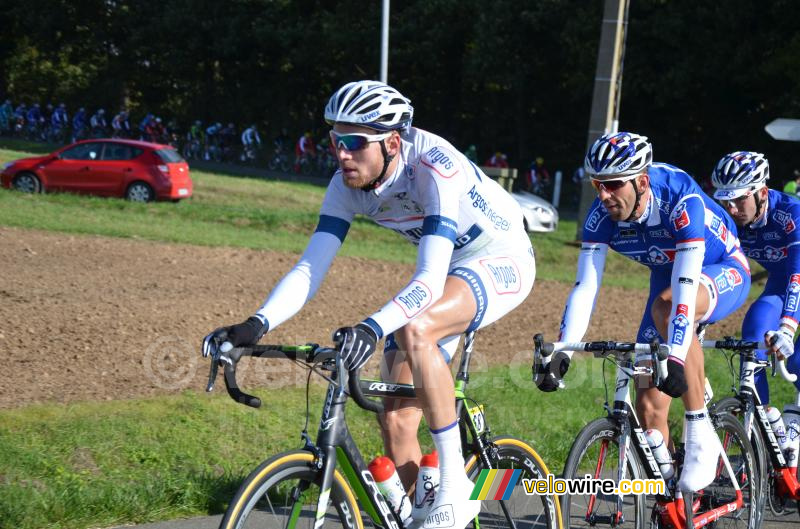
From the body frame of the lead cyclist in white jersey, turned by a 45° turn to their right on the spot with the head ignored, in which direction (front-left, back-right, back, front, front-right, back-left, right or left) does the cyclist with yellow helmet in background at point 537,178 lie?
right

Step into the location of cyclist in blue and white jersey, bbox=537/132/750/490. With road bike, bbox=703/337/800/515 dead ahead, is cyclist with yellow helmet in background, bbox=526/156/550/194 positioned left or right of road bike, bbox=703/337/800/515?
left

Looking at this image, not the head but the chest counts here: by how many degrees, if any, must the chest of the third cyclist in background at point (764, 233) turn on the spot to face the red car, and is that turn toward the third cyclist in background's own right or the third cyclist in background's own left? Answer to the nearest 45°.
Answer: approximately 90° to the third cyclist in background's own right

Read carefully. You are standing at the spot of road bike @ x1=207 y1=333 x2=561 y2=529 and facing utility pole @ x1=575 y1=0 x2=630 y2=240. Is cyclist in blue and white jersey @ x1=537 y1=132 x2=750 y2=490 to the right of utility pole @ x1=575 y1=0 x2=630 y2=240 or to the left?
right

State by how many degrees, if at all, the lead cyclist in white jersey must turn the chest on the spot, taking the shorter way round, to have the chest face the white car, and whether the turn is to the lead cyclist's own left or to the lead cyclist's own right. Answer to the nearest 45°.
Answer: approximately 135° to the lead cyclist's own right

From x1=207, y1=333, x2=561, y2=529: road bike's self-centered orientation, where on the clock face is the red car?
The red car is roughly at 4 o'clock from the road bike.

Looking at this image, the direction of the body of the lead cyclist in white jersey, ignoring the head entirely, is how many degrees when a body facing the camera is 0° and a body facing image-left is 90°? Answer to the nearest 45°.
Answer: approximately 45°

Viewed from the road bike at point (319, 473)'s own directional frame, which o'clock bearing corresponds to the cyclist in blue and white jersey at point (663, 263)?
The cyclist in blue and white jersey is roughly at 6 o'clock from the road bike.

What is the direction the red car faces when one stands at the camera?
facing away from the viewer and to the left of the viewer

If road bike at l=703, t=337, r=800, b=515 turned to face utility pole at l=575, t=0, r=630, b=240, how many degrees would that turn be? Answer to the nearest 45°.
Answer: approximately 135° to its right

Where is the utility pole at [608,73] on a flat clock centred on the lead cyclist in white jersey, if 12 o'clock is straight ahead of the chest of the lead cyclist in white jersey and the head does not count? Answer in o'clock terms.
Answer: The utility pole is roughly at 5 o'clock from the lead cyclist in white jersey.
